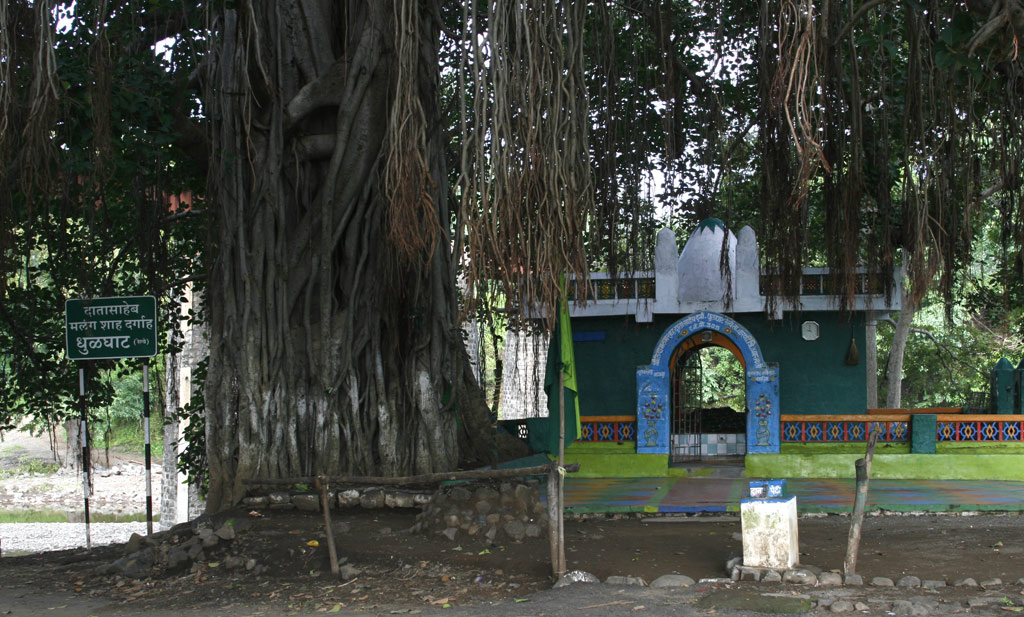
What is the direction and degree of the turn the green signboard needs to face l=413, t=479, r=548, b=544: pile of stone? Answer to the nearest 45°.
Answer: approximately 90° to its left

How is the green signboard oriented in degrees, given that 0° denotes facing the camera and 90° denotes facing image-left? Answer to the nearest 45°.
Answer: approximately 0°

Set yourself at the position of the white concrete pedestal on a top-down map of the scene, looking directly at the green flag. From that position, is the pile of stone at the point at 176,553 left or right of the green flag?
left

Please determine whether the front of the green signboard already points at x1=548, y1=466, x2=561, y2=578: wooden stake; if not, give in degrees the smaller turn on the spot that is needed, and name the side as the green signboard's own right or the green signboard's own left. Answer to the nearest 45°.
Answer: approximately 45° to the green signboard's own left

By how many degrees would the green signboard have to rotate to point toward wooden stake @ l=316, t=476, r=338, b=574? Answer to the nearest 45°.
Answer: approximately 45° to its left

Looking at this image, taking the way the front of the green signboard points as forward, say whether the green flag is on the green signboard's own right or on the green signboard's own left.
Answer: on the green signboard's own left

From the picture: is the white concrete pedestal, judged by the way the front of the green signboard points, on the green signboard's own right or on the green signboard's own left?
on the green signboard's own left
